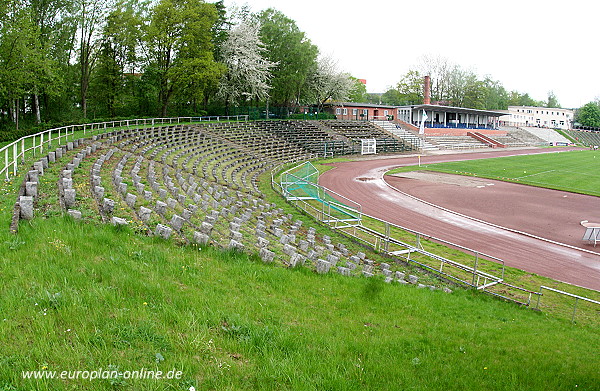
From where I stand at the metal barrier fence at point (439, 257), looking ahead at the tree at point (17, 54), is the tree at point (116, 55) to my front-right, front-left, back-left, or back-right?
front-right

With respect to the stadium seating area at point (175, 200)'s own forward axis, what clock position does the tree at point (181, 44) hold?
The tree is roughly at 9 o'clock from the stadium seating area.

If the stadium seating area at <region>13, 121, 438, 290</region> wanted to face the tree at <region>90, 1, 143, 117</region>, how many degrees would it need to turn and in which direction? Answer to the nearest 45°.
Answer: approximately 90° to its left

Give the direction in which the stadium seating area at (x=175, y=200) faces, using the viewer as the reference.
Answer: facing to the right of the viewer

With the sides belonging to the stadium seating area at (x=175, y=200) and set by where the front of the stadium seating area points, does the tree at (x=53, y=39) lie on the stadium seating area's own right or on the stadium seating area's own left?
on the stadium seating area's own left

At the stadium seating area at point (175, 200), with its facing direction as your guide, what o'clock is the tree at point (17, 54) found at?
The tree is roughly at 8 o'clock from the stadium seating area.

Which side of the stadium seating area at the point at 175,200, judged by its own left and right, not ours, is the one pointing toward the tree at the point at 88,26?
left

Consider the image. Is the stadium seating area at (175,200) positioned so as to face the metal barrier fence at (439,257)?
yes
